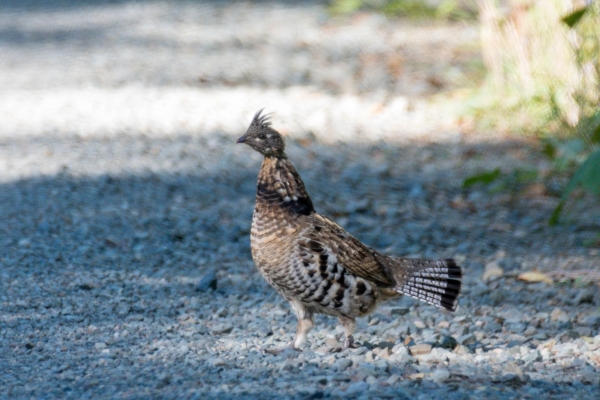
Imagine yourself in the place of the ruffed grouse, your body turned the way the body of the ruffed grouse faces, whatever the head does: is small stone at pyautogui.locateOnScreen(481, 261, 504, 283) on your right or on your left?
on your right

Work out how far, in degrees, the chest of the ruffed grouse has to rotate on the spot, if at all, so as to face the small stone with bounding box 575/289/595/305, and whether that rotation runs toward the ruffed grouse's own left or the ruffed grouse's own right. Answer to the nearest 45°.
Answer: approximately 135° to the ruffed grouse's own right

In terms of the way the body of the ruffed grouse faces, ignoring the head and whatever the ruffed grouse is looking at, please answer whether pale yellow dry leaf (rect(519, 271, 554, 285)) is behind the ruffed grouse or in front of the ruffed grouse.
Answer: behind

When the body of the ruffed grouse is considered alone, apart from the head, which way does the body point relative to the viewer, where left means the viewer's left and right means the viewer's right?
facing to the left of the viewer

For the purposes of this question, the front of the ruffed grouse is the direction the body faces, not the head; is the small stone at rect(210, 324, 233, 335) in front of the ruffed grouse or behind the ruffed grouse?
in front

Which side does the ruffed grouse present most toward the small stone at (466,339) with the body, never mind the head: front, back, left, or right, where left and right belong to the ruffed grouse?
back

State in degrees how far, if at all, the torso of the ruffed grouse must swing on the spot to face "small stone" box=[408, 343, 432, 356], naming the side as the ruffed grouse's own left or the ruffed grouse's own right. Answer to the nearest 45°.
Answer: approximately 180°

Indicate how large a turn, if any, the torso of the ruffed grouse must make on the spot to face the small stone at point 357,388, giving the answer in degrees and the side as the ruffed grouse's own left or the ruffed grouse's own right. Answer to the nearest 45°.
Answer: approximately 90° to the ruffed grouse's own left

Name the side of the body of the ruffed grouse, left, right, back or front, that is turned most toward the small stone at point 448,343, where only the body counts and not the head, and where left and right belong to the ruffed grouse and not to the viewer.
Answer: back
